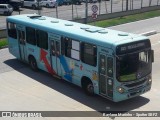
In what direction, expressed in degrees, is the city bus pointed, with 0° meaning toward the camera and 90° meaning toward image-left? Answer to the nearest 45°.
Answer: approximately 315°
